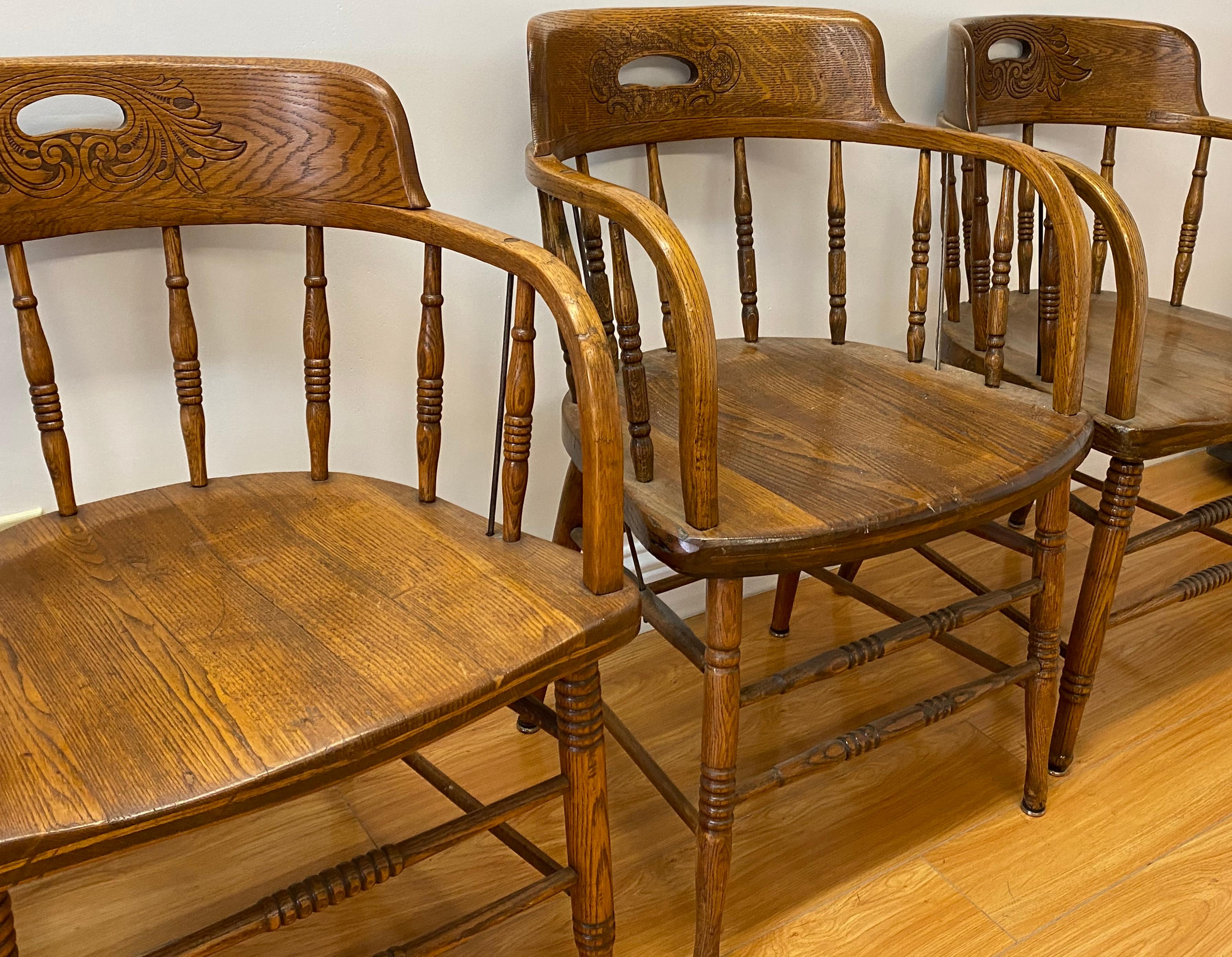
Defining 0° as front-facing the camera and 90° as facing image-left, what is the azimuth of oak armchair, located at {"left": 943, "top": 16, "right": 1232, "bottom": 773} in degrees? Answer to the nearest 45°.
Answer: approximately 315°

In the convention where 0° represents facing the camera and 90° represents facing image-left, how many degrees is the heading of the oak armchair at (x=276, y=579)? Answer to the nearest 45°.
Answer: approximately 315°

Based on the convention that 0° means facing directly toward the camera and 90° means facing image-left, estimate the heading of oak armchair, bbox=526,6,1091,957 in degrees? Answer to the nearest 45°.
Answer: approximately 315°

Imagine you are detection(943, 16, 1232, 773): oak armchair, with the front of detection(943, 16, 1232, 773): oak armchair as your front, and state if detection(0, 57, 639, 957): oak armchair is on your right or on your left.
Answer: on your right
